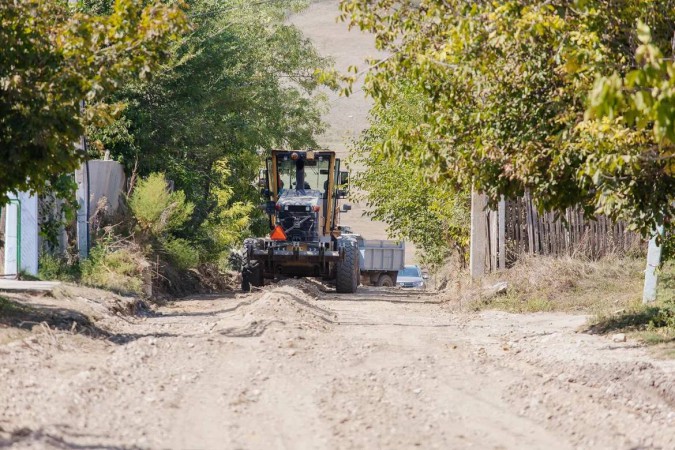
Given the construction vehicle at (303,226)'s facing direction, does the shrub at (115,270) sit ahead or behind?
behind

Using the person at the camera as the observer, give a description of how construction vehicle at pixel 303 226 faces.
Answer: facing away from the viewer

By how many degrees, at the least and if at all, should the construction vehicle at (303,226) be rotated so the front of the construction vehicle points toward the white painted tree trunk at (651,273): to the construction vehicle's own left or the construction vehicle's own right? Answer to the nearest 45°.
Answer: approximately 135° to the construction vehicle's own right

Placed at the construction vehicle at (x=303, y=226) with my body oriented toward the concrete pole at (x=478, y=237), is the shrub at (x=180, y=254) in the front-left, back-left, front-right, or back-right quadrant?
back-right

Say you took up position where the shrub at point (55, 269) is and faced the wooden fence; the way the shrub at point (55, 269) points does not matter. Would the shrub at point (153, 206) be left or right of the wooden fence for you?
left

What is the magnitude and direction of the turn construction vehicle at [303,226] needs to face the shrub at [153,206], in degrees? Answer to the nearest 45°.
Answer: approximately 135° to its left
